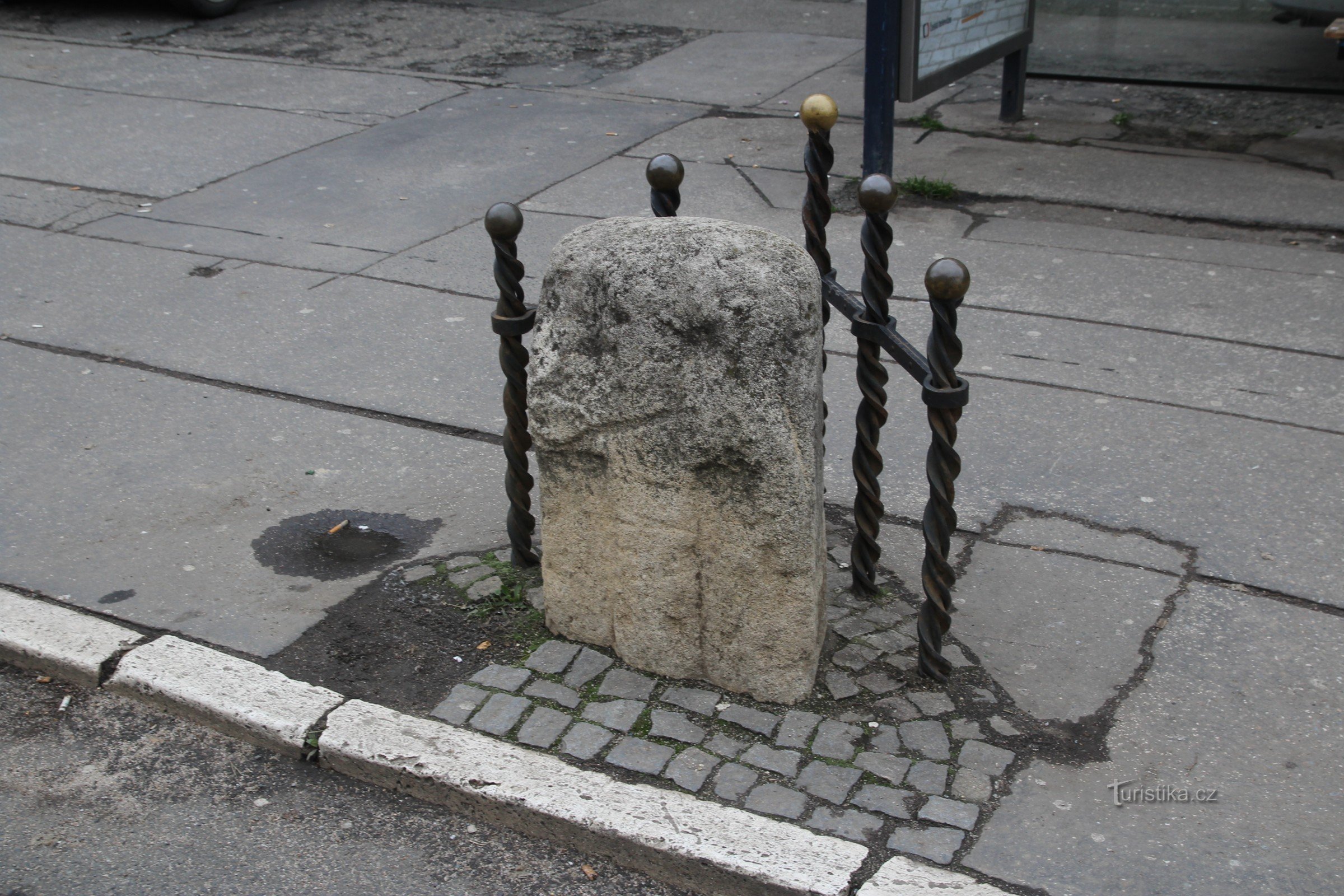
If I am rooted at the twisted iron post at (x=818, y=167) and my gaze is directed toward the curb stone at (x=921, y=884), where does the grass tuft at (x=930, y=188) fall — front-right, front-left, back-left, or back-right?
back-left

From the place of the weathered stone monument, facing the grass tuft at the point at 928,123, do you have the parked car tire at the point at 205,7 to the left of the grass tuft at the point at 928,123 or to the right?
left

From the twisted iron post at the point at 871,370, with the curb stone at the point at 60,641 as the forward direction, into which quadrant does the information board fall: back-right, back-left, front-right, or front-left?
back-right

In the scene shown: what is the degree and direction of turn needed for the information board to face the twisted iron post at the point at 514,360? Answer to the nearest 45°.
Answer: approximately 45° to its right

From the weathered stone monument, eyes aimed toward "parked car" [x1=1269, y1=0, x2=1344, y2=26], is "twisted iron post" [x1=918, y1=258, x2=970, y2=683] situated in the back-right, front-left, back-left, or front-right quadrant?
front-right

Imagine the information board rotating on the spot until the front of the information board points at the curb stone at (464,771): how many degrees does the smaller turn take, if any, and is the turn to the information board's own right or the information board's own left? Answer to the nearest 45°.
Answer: approximately 45° to the information board's own right

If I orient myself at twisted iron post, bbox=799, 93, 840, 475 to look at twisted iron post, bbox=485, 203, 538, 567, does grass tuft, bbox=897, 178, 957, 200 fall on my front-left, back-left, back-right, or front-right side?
back-right

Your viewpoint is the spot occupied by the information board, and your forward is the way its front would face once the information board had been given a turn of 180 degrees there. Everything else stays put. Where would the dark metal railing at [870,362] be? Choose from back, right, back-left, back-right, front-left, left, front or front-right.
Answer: back-left

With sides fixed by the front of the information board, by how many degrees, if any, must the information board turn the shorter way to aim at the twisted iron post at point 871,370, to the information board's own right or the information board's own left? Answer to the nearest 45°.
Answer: approximately 45° to the information board's own right

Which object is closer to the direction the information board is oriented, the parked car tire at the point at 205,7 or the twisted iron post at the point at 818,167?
the twisted iron post

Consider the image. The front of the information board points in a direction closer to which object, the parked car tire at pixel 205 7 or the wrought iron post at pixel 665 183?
the wrought iron post

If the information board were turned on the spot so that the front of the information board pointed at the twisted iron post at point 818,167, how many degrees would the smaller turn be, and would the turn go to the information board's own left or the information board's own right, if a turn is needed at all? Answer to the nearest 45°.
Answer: approximately 45° to the information board's own right

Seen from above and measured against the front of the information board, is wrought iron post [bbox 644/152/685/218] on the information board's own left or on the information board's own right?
on the information board's own right

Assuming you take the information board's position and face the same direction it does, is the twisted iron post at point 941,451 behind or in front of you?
in front

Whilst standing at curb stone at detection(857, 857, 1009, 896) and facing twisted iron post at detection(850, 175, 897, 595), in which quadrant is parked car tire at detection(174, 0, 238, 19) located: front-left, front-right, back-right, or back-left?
front-left

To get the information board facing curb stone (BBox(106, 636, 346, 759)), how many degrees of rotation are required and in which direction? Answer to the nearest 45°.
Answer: approximately 45° to its right

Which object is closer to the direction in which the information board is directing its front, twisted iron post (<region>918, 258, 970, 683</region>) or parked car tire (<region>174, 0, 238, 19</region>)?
the twisted iron post
